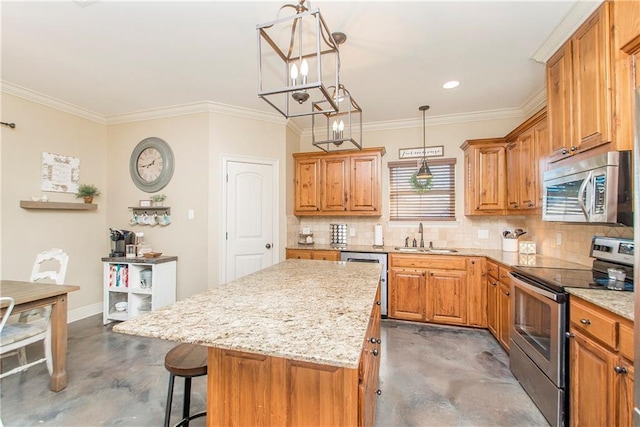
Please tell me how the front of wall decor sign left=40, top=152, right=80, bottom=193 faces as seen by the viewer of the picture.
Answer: facing the viewer and to the right of the viewer

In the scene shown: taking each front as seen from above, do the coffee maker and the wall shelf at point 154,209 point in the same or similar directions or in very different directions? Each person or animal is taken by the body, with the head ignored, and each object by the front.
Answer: same or similar directions

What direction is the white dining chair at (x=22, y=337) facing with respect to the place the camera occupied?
facing away from the viewer and to the right of the viewer

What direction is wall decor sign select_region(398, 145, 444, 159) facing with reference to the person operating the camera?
facing the viewer

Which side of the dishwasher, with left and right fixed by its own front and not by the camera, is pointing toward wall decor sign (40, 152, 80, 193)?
right

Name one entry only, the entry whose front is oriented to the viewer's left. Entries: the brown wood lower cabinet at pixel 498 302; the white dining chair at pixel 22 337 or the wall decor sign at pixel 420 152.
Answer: the brown wood lower cabinet

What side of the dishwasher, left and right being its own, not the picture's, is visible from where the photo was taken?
front

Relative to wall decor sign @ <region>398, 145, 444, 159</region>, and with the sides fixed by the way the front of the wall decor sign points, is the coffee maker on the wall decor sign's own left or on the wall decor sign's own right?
on the wall decor sign's own right

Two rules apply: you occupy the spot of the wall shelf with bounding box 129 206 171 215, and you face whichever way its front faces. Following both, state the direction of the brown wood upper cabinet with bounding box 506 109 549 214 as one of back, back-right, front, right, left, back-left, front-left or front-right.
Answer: left

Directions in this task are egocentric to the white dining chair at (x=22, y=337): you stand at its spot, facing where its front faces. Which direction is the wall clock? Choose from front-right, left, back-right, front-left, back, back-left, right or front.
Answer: front

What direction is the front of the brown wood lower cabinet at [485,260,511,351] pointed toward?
to the viewer's left

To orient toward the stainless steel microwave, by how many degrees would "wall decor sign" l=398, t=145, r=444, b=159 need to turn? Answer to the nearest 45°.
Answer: approximately 45° to its left

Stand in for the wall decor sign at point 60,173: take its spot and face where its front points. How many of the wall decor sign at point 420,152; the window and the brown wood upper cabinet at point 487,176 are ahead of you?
3

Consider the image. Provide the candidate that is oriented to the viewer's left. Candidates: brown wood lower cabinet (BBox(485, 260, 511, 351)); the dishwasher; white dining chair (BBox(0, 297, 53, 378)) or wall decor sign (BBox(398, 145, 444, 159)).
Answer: the brown wood lower cabinet

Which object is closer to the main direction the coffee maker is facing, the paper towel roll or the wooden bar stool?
the wooden bar stool

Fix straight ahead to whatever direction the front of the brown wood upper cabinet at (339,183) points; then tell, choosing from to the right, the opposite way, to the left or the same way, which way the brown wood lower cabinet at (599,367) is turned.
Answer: to the right

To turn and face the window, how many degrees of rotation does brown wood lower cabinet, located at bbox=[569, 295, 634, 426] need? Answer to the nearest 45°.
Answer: approximately 90° to its right

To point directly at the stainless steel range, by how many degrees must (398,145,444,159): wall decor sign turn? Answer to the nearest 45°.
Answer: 0° — it already faces it
